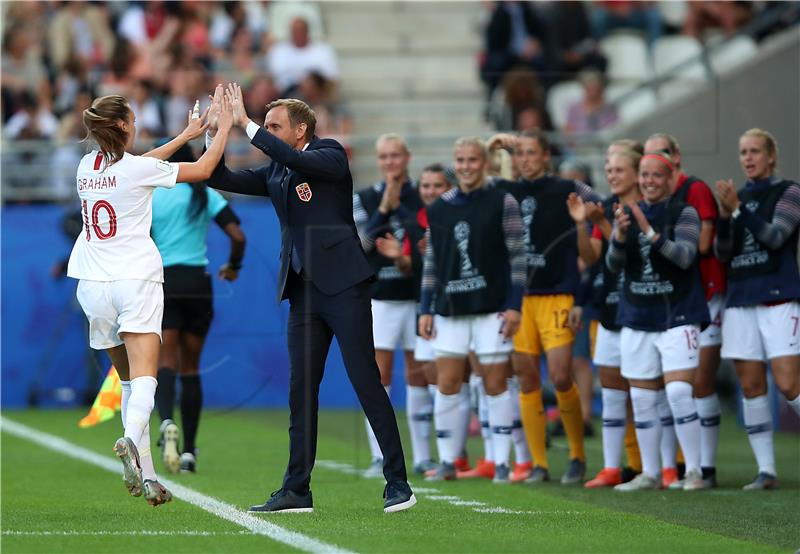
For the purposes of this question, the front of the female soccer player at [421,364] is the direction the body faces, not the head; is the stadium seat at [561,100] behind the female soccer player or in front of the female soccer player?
behind

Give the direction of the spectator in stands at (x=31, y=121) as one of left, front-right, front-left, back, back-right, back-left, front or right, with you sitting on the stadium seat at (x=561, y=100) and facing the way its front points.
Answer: right

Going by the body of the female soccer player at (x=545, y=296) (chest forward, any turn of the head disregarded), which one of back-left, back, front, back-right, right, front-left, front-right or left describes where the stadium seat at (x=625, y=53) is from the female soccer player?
back-right

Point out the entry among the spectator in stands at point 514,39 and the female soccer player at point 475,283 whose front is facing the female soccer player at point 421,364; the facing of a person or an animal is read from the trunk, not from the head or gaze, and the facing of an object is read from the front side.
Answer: the spectator in stands

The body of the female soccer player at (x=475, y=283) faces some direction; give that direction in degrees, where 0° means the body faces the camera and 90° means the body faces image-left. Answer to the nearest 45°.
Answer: approximately 0°

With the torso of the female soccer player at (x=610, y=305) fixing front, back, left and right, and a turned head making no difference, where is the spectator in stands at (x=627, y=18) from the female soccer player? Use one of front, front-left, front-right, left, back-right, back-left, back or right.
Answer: back-right

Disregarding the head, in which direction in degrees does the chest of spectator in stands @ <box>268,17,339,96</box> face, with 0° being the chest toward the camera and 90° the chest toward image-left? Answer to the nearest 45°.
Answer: approximately 0°

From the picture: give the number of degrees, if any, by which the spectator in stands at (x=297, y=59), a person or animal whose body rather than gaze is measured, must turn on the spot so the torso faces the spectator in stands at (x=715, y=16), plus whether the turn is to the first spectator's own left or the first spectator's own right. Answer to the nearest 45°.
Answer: approximately 90° to the first spectator's own left

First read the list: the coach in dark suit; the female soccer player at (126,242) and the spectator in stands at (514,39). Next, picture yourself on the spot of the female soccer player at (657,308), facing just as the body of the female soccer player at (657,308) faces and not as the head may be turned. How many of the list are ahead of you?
2

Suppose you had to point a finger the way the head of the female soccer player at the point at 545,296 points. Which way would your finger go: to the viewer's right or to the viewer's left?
to the viewer's left

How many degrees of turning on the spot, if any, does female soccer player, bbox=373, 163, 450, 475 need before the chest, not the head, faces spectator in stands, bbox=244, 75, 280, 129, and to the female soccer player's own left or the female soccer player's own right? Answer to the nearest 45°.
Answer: approximately 135° to the female soccer player's own right

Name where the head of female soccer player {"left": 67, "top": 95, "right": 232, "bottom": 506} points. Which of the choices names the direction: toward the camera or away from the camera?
away from the camera
